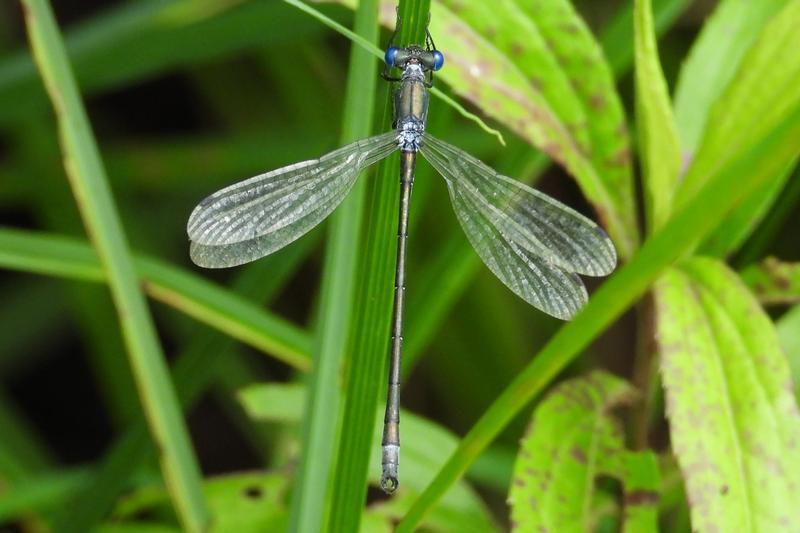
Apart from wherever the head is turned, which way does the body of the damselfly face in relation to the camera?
away from the camera

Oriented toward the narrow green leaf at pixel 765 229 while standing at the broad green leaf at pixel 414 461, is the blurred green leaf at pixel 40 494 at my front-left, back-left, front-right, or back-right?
back-left

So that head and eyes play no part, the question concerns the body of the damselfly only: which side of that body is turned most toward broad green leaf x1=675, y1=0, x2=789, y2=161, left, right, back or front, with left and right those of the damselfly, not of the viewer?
right

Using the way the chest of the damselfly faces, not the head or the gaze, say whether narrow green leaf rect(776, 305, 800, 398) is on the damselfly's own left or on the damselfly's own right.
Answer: on the damselfly's own right

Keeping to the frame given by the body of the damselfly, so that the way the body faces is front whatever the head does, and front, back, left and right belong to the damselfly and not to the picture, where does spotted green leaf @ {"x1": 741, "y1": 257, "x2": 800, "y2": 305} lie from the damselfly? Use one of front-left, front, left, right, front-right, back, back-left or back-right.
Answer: right

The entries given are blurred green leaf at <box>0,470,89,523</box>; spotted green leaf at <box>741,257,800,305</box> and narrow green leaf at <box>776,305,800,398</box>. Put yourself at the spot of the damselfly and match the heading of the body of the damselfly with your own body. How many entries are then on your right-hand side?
2
